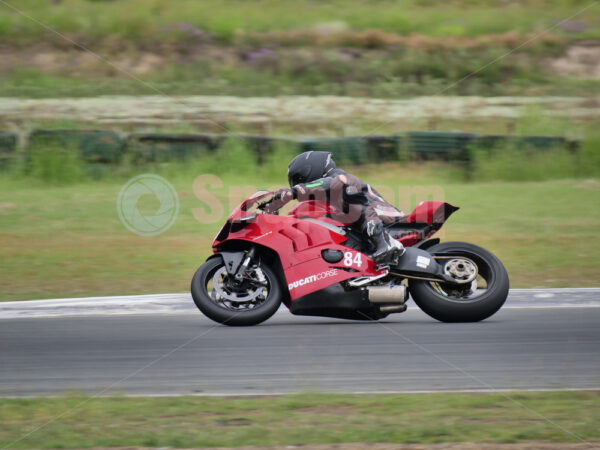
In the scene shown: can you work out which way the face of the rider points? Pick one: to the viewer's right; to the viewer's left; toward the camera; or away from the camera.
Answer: to the viewer's left

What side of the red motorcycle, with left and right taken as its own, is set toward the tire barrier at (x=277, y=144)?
right

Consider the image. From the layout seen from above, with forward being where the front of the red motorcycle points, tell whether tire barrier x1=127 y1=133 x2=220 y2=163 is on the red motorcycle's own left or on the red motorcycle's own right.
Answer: on the red motorcycle's own right

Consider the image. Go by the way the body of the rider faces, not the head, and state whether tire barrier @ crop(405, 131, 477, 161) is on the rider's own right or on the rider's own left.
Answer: on the rider's own right

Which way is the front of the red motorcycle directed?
to the viewer's left

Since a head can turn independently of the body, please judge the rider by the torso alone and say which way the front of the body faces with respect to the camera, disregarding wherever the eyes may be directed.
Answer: to the viewer's left

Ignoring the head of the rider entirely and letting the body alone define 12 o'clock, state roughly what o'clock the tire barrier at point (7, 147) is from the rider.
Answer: The tire barrier is roughly at 2 o'clock from the rider.

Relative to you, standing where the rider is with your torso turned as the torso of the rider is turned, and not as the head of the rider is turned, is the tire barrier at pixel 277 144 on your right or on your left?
on your right
